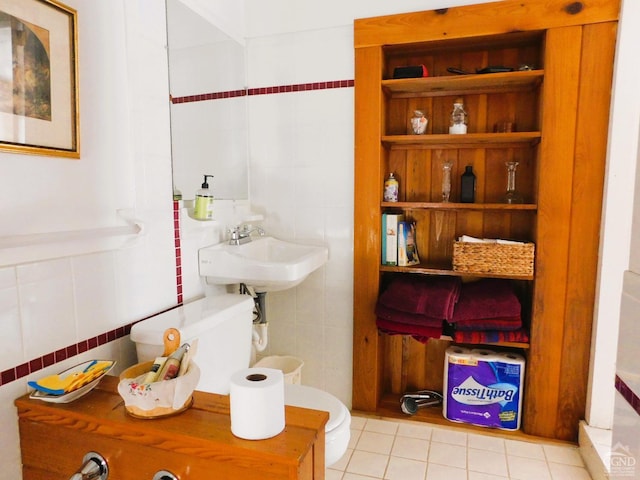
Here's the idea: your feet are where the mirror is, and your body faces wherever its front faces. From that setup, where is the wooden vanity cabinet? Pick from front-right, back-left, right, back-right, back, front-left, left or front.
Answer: front-right

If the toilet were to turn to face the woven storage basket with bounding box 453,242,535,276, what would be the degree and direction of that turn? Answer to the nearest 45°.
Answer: approximately 45° to its left

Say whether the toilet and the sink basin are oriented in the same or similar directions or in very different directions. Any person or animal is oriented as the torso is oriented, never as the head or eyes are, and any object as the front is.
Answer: same or similar directions

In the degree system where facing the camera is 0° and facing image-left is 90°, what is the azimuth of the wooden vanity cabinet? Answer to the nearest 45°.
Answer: approximately 45°

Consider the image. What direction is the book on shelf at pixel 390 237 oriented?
toward the camera

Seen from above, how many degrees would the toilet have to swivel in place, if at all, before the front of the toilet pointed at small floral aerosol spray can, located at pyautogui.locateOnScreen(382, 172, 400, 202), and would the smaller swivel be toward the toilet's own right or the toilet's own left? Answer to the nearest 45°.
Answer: approximately 90° to the toilet's own left

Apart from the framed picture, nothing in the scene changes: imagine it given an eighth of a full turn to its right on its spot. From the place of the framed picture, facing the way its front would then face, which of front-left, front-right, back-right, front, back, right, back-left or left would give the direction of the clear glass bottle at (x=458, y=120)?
left

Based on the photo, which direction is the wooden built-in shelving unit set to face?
toward the camera

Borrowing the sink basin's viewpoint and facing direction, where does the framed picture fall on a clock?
The framed picture is roughly at 3 o'clock from the sink basin.

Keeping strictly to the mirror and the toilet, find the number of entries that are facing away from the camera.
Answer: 0

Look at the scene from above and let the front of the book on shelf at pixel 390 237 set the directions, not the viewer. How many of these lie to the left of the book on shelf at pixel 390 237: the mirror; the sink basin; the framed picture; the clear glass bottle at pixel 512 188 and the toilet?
1

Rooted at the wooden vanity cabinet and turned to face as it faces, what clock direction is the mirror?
The mirror is roughly at 5 o'clock from the wooden vanity cabinet.
